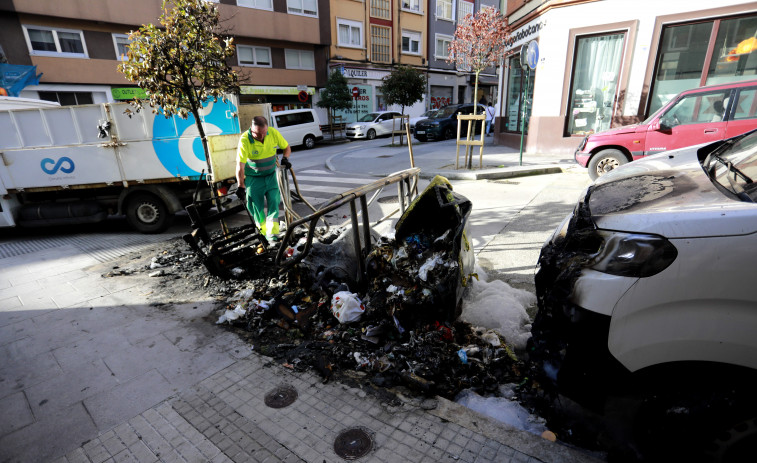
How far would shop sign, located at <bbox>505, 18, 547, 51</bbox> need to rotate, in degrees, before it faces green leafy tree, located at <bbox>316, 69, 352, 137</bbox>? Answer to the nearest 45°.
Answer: approximately 90° to its right

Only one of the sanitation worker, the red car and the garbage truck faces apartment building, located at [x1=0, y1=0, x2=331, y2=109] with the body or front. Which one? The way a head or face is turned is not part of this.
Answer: the red car

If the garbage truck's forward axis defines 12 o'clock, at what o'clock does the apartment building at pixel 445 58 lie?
The apartment building is roughly at 5 o'clock from the garbage truck.

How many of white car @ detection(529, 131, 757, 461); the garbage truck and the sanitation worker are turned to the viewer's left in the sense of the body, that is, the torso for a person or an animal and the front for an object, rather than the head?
2

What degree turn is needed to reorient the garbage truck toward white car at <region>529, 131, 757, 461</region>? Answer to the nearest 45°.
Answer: approximately 90° to its left

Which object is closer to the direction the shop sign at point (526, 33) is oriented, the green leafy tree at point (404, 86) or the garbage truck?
the garbage truck

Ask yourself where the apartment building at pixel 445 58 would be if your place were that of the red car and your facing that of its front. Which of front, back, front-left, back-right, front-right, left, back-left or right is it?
front-right

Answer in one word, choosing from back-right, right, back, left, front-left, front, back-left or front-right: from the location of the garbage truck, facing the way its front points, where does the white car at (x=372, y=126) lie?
back-right

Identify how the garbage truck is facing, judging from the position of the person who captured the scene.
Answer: facing to the left of the viewer

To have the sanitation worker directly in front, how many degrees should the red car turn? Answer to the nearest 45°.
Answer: approximately 45° to its left

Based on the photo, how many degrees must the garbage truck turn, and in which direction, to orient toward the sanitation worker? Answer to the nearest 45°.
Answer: approximately 135° to its left

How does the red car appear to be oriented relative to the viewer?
to the viewer's left

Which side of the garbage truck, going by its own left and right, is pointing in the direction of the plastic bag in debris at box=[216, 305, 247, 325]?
left

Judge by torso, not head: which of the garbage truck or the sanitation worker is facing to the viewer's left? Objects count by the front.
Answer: the garbage truck
